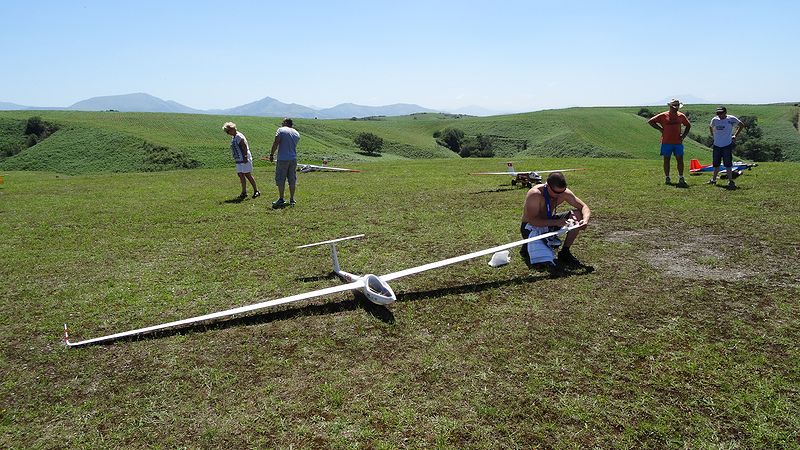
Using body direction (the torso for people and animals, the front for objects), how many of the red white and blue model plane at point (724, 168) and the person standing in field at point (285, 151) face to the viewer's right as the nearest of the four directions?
1

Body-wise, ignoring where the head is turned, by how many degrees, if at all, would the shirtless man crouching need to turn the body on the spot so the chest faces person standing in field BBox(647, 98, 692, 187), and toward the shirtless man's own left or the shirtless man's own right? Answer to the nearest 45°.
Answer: approximately 135° to the shirtless man's own left

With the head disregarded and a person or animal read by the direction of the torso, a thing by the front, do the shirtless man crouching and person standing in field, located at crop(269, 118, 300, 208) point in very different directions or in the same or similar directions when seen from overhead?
very different directions

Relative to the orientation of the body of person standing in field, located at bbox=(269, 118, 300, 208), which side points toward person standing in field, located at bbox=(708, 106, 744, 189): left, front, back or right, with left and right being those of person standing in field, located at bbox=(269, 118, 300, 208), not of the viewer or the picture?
right

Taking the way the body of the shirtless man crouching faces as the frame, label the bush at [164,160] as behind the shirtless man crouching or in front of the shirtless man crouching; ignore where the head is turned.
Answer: behind

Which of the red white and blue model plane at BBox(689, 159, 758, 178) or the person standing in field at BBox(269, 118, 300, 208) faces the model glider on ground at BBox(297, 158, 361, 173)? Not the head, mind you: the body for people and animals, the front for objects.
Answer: the person standing in field

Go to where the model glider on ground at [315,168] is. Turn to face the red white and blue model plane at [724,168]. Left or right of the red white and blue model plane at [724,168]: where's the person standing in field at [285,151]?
right

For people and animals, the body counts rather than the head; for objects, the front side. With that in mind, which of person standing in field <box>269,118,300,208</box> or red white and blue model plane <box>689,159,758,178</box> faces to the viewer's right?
the red white and blue model plane

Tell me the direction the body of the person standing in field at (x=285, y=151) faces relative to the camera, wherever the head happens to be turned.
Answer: away from the camera

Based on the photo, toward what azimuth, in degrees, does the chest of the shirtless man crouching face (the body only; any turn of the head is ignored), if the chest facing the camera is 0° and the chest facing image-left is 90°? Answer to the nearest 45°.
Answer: approximately 315°

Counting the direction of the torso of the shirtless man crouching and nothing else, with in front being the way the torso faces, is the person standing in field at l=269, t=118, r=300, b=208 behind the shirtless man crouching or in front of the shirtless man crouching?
behind

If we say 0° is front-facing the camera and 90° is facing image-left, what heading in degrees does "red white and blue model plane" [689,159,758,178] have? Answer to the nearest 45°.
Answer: approximately 270°

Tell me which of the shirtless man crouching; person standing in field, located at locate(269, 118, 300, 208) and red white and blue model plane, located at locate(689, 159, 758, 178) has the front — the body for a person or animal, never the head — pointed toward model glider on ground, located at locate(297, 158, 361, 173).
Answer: the person standing in field
